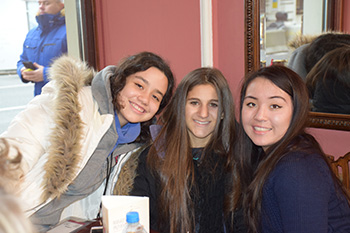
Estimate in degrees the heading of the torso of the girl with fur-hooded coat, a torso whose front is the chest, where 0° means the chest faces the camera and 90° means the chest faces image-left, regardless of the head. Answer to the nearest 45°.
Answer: approximately 315°

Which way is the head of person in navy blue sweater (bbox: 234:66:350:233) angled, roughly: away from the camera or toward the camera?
toward the camera

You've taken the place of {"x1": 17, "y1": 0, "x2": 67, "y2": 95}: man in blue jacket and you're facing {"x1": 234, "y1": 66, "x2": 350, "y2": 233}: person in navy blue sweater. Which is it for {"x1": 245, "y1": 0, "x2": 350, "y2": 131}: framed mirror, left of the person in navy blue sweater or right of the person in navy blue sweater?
left

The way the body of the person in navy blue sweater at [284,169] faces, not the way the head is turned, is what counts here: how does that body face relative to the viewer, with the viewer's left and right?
facing the viewer and to the left of the viewer

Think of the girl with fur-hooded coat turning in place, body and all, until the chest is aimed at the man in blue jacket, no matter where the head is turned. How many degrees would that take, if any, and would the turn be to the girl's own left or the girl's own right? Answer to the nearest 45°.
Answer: approximately 135° to the girl's own left

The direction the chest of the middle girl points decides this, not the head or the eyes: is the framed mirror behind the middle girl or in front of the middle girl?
behind

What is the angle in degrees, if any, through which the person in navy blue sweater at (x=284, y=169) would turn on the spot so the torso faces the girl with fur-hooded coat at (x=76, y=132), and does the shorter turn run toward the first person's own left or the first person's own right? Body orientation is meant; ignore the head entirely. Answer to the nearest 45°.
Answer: approximately 45° to the first person's own right

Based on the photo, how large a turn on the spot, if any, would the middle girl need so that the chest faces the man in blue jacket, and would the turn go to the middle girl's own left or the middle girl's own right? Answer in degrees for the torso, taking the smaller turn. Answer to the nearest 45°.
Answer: approximately 135° to the middle girl's own right

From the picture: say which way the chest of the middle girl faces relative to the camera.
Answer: toward the camera

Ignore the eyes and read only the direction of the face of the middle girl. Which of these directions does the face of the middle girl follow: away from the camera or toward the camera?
toward the camera
